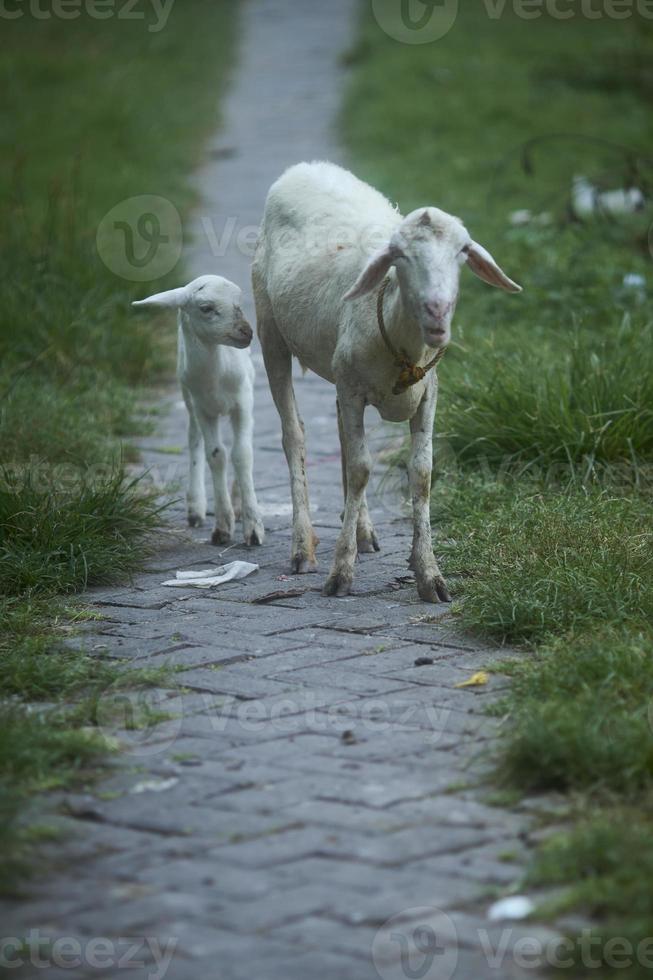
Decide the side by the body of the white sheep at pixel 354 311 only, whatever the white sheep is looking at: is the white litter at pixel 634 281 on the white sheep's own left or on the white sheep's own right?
on the white sheep's own left

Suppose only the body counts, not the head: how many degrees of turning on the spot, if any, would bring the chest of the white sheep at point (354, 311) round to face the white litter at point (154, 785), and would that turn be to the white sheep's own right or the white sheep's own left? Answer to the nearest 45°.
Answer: approximately 45° to the white sheep's own right

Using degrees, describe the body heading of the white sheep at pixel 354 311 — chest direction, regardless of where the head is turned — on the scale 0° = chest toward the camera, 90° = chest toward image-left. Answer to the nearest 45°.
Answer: approximately 315°

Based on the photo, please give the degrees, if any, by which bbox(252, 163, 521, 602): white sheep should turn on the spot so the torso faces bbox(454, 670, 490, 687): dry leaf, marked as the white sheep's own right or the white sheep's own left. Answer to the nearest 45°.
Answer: approximately 45° to the white sheep's own right

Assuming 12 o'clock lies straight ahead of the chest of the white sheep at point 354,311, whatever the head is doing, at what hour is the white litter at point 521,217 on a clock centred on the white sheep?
The white litter is roughly at 8 o'clock from the white sheep.

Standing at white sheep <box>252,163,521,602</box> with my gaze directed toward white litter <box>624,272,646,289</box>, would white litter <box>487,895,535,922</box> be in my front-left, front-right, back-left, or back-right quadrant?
back-right

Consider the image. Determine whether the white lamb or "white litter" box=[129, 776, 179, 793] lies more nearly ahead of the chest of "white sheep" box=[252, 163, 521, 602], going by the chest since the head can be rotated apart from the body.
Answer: the white litter
